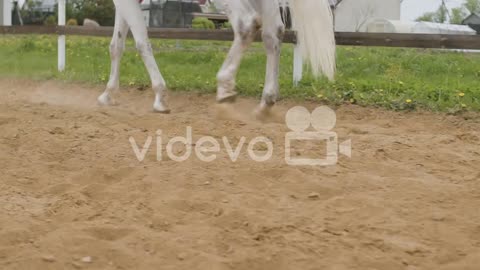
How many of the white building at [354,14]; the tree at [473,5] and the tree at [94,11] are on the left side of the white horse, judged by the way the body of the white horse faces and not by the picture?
0

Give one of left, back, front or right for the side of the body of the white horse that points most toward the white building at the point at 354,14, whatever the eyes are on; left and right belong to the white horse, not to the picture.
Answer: right

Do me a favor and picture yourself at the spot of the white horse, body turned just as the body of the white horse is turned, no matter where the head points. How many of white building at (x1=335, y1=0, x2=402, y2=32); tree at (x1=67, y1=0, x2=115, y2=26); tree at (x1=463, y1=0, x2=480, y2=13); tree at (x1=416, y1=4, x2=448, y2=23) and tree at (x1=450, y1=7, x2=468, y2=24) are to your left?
0

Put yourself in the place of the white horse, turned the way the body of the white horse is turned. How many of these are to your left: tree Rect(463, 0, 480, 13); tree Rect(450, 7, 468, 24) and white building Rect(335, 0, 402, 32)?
0

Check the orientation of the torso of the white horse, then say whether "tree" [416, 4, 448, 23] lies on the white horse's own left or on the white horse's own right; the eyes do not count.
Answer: on the white horse's own right

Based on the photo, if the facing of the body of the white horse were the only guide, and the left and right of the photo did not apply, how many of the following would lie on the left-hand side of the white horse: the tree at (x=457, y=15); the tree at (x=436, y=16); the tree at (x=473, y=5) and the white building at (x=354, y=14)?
0

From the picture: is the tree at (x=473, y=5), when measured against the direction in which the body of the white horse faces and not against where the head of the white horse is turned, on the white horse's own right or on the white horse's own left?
on the white horse's own right

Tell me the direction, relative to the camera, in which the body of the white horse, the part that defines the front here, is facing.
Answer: to the viewer's left

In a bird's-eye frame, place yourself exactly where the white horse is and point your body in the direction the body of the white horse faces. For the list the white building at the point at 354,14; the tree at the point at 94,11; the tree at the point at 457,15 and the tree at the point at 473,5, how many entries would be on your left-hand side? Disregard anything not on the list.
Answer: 0

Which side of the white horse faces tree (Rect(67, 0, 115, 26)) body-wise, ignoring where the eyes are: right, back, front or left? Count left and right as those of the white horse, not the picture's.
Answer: right

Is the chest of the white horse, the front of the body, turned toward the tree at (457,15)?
no
